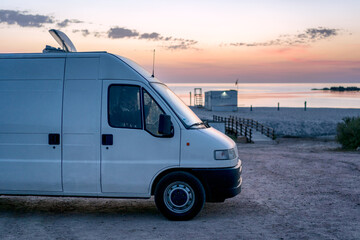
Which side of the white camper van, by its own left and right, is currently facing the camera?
right

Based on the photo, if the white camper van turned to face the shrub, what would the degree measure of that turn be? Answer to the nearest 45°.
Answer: approximately 45° to its left
